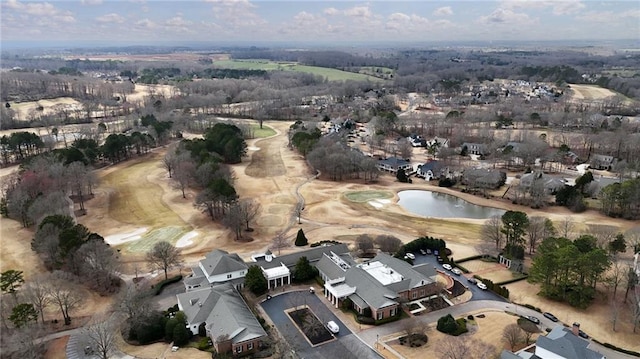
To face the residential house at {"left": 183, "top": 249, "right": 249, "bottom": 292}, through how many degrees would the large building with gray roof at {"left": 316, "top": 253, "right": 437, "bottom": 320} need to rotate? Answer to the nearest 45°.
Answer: approximately 45° to its right

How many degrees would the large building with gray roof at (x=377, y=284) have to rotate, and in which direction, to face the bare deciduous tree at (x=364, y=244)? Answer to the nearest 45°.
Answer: approximately 135° to its right

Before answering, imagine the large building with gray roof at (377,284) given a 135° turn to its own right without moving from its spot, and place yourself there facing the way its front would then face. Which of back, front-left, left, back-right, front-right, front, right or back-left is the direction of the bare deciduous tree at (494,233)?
front-right

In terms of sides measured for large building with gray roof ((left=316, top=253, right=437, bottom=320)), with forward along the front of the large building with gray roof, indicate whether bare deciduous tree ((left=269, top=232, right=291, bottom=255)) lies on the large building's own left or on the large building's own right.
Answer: on the large building's own right

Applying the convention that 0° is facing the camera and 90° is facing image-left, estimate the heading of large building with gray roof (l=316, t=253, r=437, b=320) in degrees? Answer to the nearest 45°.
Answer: approximately 45°

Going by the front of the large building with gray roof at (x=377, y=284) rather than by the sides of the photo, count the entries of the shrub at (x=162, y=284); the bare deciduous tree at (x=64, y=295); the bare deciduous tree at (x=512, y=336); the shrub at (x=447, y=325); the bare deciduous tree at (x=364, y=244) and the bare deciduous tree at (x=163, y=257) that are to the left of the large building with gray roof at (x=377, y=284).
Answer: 2

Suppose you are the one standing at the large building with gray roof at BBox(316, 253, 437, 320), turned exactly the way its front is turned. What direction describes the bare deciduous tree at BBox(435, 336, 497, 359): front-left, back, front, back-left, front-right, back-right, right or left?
left

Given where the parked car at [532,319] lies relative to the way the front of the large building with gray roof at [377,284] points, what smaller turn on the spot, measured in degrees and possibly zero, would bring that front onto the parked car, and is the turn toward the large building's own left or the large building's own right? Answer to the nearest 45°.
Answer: approximately 135° to the large building's own left

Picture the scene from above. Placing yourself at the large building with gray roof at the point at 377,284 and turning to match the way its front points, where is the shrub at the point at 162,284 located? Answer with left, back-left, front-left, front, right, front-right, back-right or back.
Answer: front-right

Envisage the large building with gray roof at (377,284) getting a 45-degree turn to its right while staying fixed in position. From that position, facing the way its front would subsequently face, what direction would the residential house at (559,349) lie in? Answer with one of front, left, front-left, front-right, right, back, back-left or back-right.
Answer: back-left

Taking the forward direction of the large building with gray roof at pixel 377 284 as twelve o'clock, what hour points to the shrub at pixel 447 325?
The shrub is roughly at 9 o'clock from the large building with gray roof.

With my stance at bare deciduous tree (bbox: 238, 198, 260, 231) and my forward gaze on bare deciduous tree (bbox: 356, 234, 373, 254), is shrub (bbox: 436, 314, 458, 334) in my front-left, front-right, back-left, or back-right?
front-right

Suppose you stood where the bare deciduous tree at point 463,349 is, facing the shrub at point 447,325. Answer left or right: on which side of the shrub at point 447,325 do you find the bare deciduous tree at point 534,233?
right

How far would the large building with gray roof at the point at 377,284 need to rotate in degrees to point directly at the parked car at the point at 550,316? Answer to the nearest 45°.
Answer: approximately 135° to its left

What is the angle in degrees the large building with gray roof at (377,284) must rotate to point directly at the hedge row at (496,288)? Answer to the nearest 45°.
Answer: approximately 135° to its left
